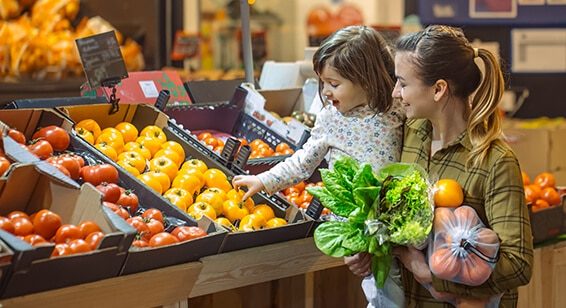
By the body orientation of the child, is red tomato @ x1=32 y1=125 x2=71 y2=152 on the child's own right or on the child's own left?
on the child's own right

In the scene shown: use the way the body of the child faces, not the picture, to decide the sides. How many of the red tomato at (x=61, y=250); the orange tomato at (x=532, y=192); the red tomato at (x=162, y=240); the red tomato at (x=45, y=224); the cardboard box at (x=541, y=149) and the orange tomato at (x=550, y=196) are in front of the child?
3

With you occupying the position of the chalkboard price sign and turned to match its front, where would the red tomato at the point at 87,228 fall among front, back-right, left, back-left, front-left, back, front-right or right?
front

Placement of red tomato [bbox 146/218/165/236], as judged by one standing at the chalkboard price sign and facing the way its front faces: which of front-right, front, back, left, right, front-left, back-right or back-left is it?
front

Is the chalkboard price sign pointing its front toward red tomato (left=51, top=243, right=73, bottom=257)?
yes

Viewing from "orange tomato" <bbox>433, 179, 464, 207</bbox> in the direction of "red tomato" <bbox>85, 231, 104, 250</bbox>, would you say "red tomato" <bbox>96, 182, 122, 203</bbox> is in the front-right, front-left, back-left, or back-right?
front-right

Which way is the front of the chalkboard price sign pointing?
toward the camera

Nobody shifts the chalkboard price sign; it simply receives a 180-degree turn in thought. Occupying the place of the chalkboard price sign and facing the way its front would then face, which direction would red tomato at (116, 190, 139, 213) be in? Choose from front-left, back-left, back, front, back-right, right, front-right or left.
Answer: back

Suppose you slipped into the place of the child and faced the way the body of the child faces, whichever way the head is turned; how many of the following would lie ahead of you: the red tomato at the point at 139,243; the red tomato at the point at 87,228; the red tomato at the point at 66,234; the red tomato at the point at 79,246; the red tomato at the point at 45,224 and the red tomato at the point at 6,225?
6

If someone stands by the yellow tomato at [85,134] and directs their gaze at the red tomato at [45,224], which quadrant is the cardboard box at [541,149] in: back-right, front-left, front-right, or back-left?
back-left

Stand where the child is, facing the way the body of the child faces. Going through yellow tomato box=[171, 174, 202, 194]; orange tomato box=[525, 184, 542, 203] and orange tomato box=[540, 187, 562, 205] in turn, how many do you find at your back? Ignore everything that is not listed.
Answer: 2

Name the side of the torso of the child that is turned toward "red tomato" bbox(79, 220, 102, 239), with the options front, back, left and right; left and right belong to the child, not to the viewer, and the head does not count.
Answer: front

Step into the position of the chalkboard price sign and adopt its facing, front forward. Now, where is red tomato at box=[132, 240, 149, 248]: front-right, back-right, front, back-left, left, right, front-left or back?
front

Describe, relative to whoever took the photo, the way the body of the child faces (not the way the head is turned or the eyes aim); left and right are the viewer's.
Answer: facing the viewer and to the left of the viewer

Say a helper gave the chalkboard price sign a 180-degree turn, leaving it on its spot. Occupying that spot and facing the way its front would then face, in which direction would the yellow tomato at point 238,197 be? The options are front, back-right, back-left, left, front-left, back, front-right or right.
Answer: back-right

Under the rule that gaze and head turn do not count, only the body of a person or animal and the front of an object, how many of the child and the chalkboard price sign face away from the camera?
0

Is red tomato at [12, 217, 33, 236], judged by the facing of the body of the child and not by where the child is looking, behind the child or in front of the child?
in front

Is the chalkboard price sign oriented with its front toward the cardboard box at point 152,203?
yes
